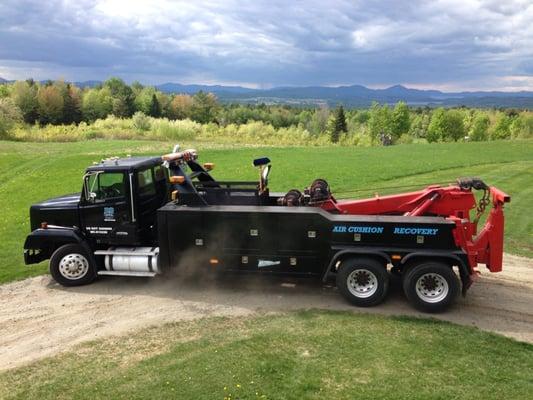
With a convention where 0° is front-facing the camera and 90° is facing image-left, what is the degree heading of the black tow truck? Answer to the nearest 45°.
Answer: approximately 90°
